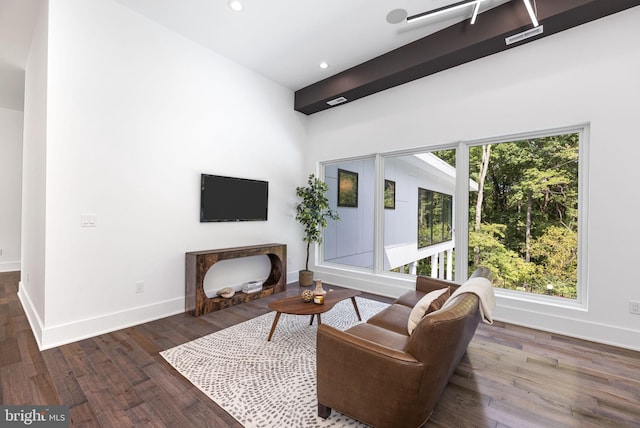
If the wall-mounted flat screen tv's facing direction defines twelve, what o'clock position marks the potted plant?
The potted plant is roughly at 10 o'clock from the wall-mounted flat screen tv.

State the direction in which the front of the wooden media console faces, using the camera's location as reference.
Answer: facing the viewer and to the right of the viewer

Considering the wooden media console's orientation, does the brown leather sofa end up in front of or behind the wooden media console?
in front

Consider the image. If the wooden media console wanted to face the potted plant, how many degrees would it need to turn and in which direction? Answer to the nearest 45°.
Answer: approximately 90° to its left

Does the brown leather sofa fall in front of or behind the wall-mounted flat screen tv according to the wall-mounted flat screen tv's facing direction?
in front

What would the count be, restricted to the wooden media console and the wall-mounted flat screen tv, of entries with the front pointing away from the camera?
0

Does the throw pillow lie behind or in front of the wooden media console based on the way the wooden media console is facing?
in front

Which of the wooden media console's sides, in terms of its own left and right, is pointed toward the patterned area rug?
front

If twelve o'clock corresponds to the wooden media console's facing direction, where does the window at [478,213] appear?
The window is roughly at 11 o'clock from the wooden media console.
